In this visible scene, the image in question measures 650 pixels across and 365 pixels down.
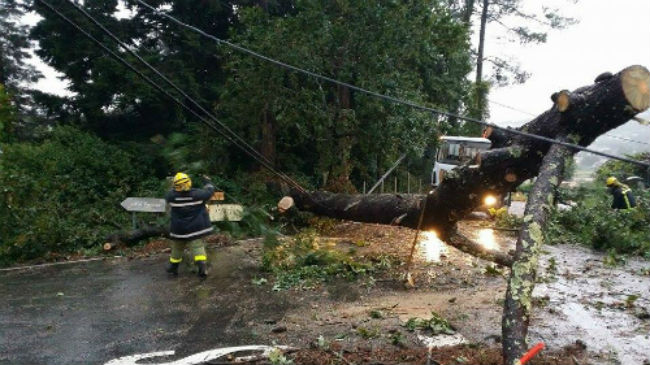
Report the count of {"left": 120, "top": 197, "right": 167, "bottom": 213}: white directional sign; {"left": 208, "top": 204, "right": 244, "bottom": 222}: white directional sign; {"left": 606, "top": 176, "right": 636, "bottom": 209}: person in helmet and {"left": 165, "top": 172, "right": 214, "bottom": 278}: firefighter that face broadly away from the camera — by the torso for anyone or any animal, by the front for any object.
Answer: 1

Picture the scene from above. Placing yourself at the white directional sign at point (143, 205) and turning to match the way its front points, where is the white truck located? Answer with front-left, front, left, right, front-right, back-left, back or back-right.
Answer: left

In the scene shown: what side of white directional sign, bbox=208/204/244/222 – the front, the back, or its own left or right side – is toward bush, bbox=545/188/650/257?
left

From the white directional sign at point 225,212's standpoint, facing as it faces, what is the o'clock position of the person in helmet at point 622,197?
The person in helmet is roughly at 9 o'clock from the white directional sign.

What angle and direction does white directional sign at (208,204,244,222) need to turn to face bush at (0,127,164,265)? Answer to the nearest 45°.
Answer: approximately 135° to its right

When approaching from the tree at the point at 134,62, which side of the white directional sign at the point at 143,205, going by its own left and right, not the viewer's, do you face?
back

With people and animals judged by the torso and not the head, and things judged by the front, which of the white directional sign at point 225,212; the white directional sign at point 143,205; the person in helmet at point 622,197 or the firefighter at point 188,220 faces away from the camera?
the firefighter

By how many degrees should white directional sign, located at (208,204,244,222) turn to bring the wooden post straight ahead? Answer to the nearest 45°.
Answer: approximately 135° to its left

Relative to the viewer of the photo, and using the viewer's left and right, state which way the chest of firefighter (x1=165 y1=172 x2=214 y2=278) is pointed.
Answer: facing away from the viewer

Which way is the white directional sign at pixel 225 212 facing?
toward the camera

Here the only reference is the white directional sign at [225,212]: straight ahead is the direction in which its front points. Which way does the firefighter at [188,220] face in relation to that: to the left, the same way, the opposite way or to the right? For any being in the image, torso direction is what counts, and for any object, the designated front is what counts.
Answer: the opposite way

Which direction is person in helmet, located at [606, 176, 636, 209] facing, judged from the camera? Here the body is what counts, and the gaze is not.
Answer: to the viewer's left

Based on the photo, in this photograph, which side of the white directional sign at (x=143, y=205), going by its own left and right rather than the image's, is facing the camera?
front

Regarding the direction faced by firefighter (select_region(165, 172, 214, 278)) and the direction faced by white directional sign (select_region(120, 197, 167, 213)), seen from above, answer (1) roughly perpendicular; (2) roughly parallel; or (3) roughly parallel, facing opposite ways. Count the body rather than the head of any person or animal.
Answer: roughly parallel, facing opposite ways
